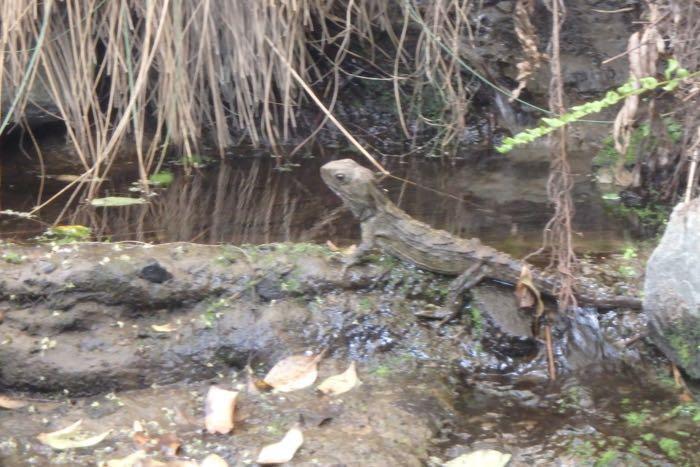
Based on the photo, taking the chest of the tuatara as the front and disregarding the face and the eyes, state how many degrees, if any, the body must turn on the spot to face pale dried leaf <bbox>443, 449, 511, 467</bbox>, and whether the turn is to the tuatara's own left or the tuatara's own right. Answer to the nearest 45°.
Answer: approximately 90° to the tuatara's own left

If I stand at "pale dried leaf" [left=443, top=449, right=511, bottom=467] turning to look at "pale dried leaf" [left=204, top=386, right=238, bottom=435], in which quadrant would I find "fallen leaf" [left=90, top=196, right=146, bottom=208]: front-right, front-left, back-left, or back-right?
front-right

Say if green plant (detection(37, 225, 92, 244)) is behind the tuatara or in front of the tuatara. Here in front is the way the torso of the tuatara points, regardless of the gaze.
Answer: in front

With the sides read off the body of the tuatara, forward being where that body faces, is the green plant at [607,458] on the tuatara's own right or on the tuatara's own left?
on the tuatara's own left

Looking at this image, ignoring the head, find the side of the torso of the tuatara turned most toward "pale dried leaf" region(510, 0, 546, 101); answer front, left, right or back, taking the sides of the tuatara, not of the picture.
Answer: right

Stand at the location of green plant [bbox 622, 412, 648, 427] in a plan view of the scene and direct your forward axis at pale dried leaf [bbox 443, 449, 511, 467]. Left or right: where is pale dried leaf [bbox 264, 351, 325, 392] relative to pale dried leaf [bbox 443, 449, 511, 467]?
right

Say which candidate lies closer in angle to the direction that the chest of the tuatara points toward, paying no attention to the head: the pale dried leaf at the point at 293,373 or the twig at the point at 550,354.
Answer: the pale dried leaf

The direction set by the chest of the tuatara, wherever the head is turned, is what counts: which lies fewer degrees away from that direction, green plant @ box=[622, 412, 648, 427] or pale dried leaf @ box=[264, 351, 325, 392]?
the pale dried leaf

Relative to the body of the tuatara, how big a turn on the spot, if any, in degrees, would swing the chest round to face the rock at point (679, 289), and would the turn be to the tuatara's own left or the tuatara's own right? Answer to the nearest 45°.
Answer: approximately 135° to the tuatara's own left

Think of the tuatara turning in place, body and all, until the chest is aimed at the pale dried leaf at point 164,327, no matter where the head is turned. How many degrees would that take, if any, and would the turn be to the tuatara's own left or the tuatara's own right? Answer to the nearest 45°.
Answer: approximately 45° to the tuatara's own left

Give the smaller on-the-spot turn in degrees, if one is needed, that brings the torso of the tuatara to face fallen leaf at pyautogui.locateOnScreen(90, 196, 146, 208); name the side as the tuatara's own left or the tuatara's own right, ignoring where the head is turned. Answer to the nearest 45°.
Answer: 0° — it already faces it

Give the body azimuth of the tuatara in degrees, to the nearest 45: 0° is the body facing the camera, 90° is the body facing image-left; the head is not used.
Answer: approximately 90°

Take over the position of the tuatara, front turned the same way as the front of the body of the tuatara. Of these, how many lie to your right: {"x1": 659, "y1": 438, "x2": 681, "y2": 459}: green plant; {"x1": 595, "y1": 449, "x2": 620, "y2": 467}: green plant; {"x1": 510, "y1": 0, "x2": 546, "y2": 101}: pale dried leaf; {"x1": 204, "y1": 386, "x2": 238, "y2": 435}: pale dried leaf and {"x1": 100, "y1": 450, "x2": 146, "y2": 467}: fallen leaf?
1

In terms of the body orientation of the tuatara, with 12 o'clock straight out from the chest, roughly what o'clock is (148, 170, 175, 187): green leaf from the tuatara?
The green leaf is roughly at 1 o'clock from the tuatara.
